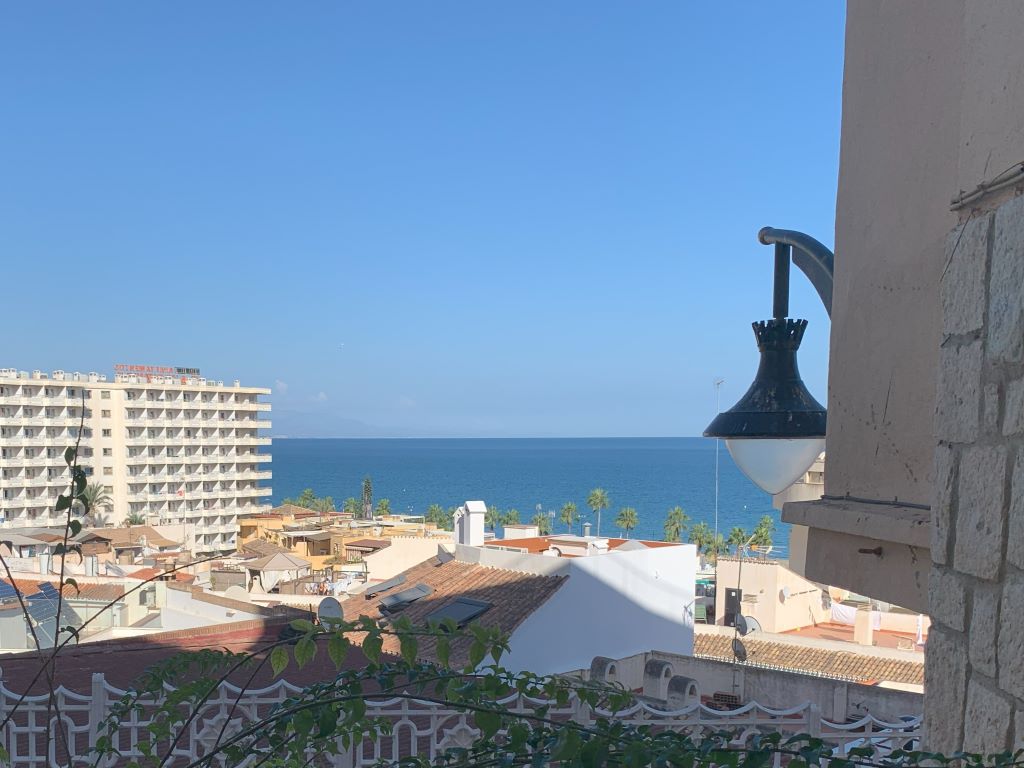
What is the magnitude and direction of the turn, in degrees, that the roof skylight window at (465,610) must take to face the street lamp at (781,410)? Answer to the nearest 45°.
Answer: approximately 45° to its left

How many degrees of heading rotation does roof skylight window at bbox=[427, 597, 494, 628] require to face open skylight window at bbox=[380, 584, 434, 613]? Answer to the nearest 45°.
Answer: approximately 90° to its right

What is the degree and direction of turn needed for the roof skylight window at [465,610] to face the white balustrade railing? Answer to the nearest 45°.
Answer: approximately 45° to its left

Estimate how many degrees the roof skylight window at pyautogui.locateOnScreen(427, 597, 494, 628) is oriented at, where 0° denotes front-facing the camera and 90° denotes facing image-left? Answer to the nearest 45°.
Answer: approximately 45°

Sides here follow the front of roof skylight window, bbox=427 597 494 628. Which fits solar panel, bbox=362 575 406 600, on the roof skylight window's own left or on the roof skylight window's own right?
on the roof skylight window's own right

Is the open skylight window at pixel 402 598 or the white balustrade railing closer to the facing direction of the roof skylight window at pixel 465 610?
the white balustrade railing
